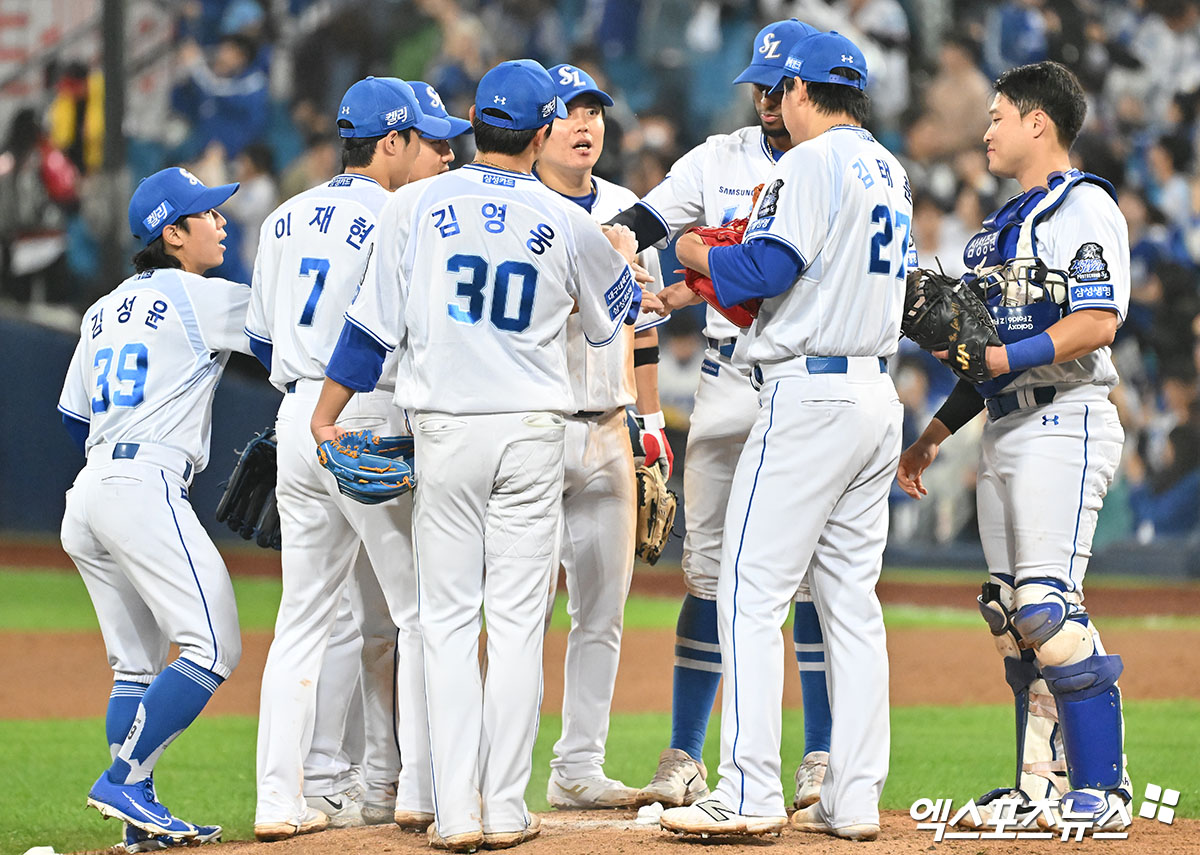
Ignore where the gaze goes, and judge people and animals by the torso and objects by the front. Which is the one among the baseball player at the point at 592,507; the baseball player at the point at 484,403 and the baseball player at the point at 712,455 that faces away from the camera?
the baseball player at the point at 484,403

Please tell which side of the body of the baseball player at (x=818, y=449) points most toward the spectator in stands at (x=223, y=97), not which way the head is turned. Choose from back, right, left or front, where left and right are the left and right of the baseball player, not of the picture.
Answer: front

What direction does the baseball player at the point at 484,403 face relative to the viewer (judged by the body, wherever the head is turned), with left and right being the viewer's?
facing away from the viewer

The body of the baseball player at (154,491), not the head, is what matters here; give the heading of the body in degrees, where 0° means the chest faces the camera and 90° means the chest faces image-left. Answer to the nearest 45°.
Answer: approximately 225°

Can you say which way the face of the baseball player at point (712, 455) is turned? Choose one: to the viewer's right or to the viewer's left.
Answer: to the viewer's left

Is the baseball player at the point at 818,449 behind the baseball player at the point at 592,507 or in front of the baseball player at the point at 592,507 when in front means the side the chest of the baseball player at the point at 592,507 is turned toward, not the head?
in front

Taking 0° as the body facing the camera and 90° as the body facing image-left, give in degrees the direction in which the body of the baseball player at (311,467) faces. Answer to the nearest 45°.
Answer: approximately 225°

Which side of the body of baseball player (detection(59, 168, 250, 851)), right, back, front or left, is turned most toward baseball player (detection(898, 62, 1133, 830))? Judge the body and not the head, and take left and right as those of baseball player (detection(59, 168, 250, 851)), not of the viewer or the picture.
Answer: right

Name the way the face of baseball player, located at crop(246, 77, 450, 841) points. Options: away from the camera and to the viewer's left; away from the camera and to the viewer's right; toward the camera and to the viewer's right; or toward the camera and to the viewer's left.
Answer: away from the camera and to the viewer's right

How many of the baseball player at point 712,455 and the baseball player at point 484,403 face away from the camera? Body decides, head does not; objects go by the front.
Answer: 1

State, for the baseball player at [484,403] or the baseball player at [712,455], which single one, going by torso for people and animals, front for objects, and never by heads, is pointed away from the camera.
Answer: the baseball player at [484,403]

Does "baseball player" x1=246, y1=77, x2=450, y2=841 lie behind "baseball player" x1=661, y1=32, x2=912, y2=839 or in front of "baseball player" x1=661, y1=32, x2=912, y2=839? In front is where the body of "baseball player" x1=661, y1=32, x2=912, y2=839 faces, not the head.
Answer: in front

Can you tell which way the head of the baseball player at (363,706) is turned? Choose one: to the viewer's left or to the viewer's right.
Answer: to the viewer's right

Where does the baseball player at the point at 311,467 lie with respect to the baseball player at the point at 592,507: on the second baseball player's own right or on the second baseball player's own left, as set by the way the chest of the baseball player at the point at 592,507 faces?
on the second baseball player's own right

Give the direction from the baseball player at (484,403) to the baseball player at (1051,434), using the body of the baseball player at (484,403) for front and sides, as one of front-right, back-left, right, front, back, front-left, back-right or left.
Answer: right

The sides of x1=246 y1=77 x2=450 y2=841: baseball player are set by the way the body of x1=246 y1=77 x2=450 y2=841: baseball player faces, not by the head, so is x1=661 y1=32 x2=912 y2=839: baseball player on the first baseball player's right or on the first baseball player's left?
on the first baseball player's right

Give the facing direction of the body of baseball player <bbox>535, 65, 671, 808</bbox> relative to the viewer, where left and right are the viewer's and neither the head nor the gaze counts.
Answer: facing the viewer and to the right of the viewer
